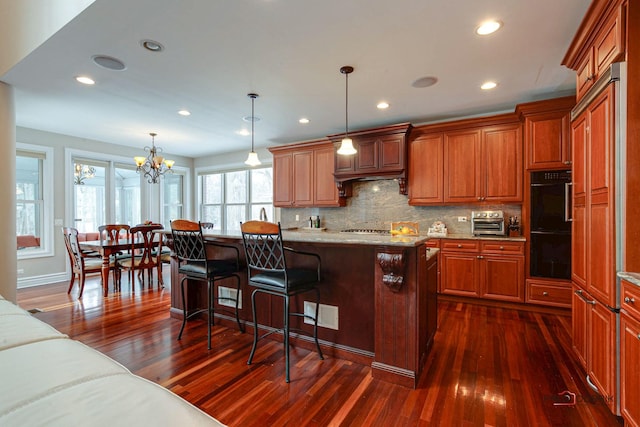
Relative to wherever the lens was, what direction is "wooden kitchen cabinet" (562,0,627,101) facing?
facing to the left of the viewer

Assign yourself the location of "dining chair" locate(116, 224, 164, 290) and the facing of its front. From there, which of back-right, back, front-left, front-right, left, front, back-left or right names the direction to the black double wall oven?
back

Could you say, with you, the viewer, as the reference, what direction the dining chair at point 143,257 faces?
facing away from the viewer and to the left of the viewer

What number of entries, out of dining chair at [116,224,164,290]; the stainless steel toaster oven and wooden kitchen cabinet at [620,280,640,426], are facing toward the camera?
1

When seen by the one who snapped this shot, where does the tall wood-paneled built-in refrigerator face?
facing to the left of the viewer

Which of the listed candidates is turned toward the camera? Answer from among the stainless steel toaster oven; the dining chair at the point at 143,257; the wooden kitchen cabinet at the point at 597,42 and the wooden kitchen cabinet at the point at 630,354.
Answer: the stainless steel toaster oven

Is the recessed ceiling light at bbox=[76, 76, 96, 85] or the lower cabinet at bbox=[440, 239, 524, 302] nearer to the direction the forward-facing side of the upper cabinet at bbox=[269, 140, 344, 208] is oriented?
the recessed ceiling light

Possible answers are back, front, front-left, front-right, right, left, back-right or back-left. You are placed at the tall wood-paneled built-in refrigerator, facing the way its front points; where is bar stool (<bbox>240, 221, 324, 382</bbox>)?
front-left

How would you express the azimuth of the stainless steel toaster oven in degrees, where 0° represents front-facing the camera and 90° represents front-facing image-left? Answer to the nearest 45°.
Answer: approximately 0°

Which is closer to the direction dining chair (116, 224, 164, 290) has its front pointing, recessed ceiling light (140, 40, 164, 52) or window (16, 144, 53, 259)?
the window

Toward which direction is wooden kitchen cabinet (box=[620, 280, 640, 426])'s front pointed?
to the viewer's left

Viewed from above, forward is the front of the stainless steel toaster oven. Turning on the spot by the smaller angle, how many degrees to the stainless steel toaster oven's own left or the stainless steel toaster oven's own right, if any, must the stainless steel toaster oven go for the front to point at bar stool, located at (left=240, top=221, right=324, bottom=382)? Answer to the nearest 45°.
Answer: approximately 45° to the stainless steel toaster oven's own right

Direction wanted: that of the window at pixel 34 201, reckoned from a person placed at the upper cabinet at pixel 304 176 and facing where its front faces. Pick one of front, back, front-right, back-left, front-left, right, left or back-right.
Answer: front-right

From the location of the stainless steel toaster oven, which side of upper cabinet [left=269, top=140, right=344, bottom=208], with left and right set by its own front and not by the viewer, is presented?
left
